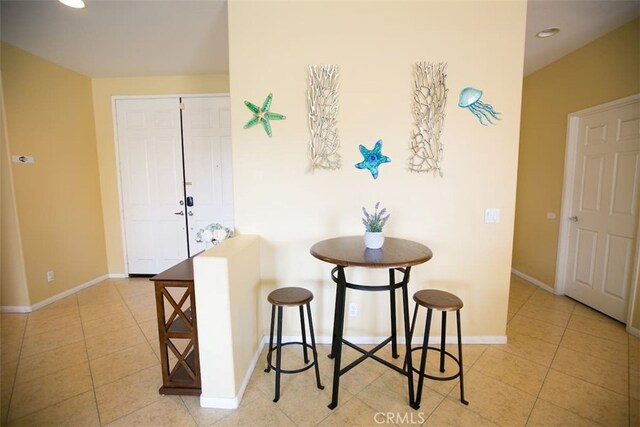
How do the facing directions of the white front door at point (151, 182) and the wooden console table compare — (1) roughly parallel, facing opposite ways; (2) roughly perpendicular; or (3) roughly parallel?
roughly perpendicular

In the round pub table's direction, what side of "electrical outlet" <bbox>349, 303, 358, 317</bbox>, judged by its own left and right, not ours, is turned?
front

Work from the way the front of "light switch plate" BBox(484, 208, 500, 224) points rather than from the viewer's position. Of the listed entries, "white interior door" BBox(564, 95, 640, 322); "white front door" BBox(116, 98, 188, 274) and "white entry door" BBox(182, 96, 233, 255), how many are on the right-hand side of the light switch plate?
2

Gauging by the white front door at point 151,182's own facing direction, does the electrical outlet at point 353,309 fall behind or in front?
in front

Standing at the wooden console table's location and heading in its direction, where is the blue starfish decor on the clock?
The blue starfish decor is roughly at 6 o'clock from the wooden console table.

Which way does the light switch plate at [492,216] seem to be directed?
toward the camera

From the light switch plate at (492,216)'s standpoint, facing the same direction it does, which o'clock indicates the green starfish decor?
The green starfish decor is roughly at 2 o'clock from the light switch plate.

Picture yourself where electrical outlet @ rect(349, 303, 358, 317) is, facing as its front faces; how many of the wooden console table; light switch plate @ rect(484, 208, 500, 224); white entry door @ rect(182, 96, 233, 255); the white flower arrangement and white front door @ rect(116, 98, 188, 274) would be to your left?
1

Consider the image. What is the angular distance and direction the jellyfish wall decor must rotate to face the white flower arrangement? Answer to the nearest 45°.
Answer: approximately 45° to its right

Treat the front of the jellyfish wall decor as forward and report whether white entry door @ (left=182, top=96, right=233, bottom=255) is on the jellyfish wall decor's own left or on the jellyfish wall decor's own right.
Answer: on the jellyfish wall decor's own right

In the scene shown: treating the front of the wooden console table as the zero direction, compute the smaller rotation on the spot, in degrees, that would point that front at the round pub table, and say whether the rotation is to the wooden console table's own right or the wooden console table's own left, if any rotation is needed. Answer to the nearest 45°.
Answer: approximately 135° to the wooden console table's own left

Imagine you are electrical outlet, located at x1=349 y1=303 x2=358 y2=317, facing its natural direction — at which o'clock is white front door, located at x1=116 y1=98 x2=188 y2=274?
The white front door is roughly at 4 o'clock from the electrical outlet.

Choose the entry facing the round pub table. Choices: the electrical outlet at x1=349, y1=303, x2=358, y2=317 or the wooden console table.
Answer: the electrical outlet

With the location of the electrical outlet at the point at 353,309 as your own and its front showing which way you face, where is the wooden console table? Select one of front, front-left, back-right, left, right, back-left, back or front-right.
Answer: front-right

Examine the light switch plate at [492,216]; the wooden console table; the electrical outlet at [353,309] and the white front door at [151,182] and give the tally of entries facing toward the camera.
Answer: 3
